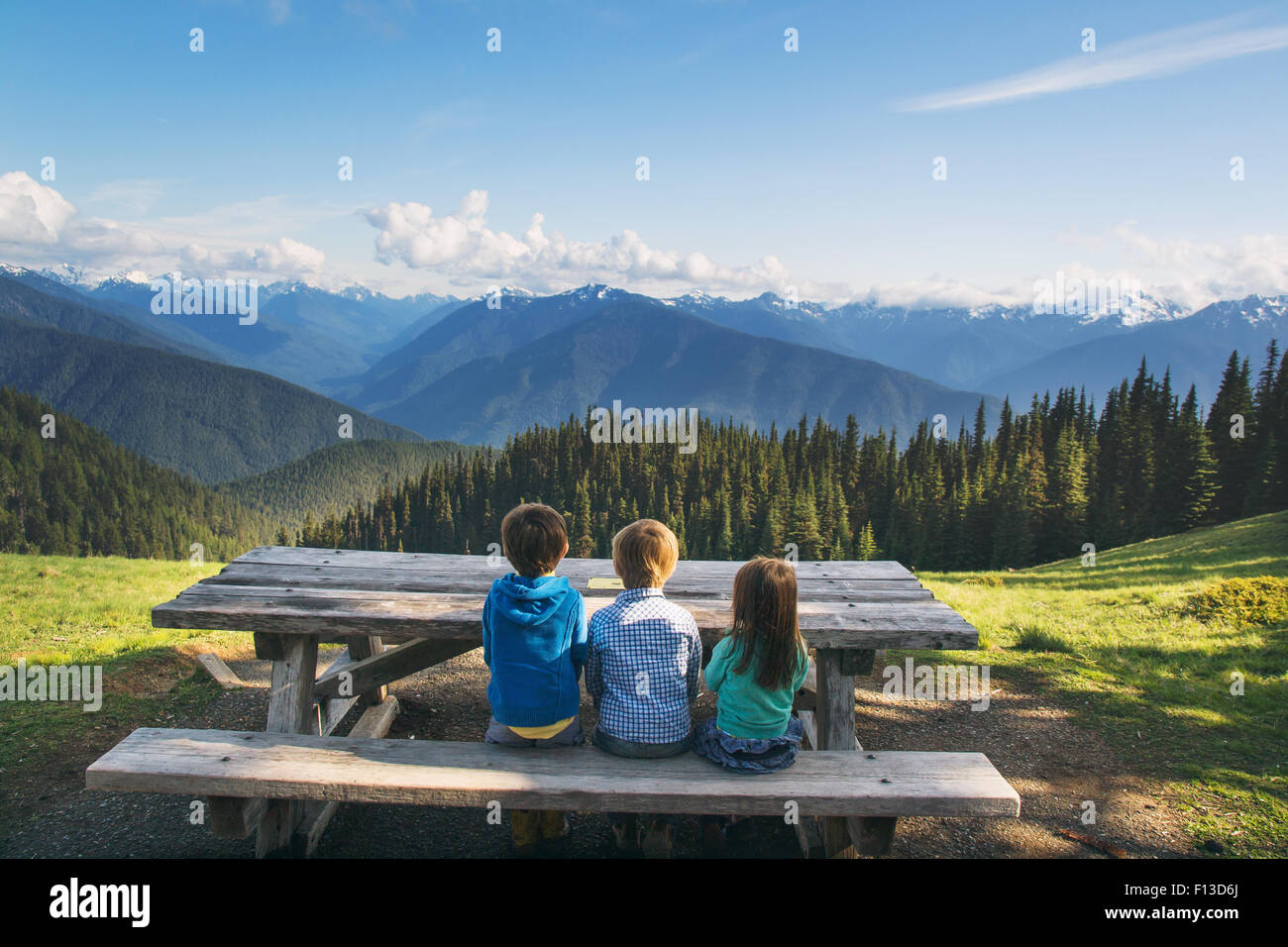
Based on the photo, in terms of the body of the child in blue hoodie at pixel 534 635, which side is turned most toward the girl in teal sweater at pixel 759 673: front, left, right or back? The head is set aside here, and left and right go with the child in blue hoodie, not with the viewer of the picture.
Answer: right

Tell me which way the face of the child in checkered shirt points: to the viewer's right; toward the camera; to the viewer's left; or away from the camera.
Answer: away from the camera

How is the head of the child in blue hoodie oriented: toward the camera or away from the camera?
away from the camera

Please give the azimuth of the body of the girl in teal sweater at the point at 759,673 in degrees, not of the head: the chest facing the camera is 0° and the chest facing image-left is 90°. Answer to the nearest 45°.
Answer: approximately 180°

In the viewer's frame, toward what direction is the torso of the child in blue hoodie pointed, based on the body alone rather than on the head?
away from the camera

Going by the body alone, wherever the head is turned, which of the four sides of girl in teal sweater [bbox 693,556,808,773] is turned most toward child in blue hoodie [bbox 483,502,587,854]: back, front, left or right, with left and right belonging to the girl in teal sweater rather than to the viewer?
left

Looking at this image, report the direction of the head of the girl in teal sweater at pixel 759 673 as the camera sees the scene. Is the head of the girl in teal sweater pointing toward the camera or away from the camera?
away from the camera

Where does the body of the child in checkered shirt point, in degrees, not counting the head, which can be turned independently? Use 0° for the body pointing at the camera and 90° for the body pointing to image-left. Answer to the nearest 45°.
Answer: approximately 180°
